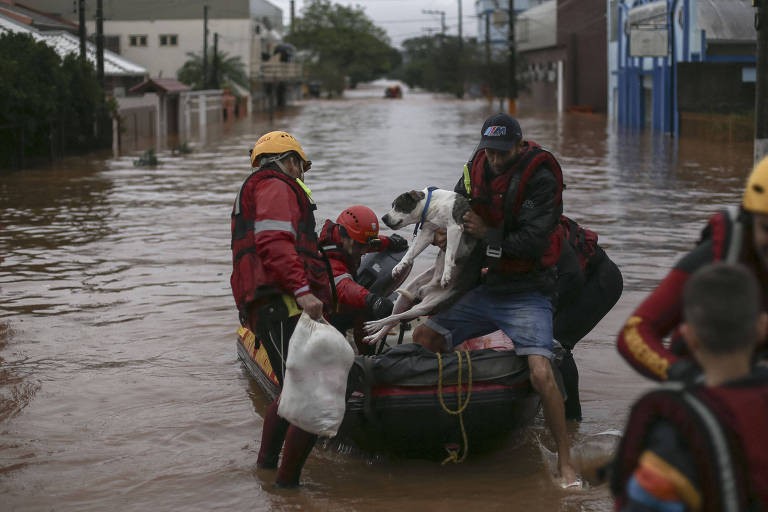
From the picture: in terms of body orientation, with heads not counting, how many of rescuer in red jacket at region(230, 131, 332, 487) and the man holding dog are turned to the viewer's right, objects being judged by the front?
1

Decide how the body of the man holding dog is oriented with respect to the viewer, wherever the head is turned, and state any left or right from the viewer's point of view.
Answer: facing the viewer and to the left of the viewer

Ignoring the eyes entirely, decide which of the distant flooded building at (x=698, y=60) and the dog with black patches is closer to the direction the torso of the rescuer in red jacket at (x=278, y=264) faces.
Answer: the dog with black patches

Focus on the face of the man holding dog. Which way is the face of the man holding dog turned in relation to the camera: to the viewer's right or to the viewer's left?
to the viewer's left

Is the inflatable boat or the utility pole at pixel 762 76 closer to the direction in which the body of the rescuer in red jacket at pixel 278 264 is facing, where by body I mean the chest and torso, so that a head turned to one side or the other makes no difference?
the inflatable boat

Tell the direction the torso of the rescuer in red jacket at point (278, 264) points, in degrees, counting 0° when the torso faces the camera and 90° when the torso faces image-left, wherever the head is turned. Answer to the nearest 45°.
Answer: approximately 270°

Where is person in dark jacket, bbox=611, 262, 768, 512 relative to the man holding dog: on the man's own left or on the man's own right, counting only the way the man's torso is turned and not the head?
on the man's own left

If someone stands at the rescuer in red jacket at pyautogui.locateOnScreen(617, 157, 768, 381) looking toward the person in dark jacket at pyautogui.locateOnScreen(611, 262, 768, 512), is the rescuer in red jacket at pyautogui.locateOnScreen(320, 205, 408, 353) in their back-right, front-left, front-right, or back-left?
back-right

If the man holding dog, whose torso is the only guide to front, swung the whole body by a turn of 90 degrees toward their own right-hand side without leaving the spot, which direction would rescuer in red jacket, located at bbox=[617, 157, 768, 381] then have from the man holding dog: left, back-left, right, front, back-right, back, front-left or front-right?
back-left

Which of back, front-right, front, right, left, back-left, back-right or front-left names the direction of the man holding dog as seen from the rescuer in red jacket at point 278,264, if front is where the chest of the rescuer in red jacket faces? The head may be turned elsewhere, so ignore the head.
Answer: front

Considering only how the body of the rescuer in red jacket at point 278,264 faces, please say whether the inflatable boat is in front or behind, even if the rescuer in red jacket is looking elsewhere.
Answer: in front
